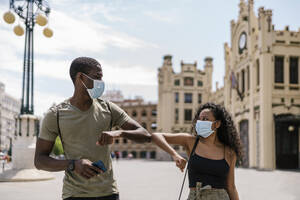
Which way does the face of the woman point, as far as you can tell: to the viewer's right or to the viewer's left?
to the viewer's left

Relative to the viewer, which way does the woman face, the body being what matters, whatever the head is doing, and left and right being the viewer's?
facing the viewer and to the left of the viewer

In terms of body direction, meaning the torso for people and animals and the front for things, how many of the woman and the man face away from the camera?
0

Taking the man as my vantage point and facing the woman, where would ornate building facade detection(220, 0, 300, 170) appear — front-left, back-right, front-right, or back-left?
front-left

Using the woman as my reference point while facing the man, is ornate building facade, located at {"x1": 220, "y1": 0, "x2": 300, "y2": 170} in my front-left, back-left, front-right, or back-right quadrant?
back-right

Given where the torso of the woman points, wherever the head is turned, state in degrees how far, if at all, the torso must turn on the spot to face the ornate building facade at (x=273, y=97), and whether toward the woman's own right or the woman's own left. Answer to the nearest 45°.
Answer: approximately 135° to the woman's own right

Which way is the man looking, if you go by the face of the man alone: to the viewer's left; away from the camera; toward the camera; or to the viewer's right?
to the viewer's right

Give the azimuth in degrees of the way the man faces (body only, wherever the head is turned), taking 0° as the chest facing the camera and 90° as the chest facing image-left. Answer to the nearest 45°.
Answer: approximately 0°

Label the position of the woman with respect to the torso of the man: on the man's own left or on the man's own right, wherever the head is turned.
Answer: on the man's own left

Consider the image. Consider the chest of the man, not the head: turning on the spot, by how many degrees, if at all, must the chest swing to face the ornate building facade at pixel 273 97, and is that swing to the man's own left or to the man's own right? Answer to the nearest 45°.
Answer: approximately 135° to the man's own left

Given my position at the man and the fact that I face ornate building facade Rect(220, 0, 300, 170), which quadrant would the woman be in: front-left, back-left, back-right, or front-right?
front-right

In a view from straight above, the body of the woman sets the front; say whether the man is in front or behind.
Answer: in front
